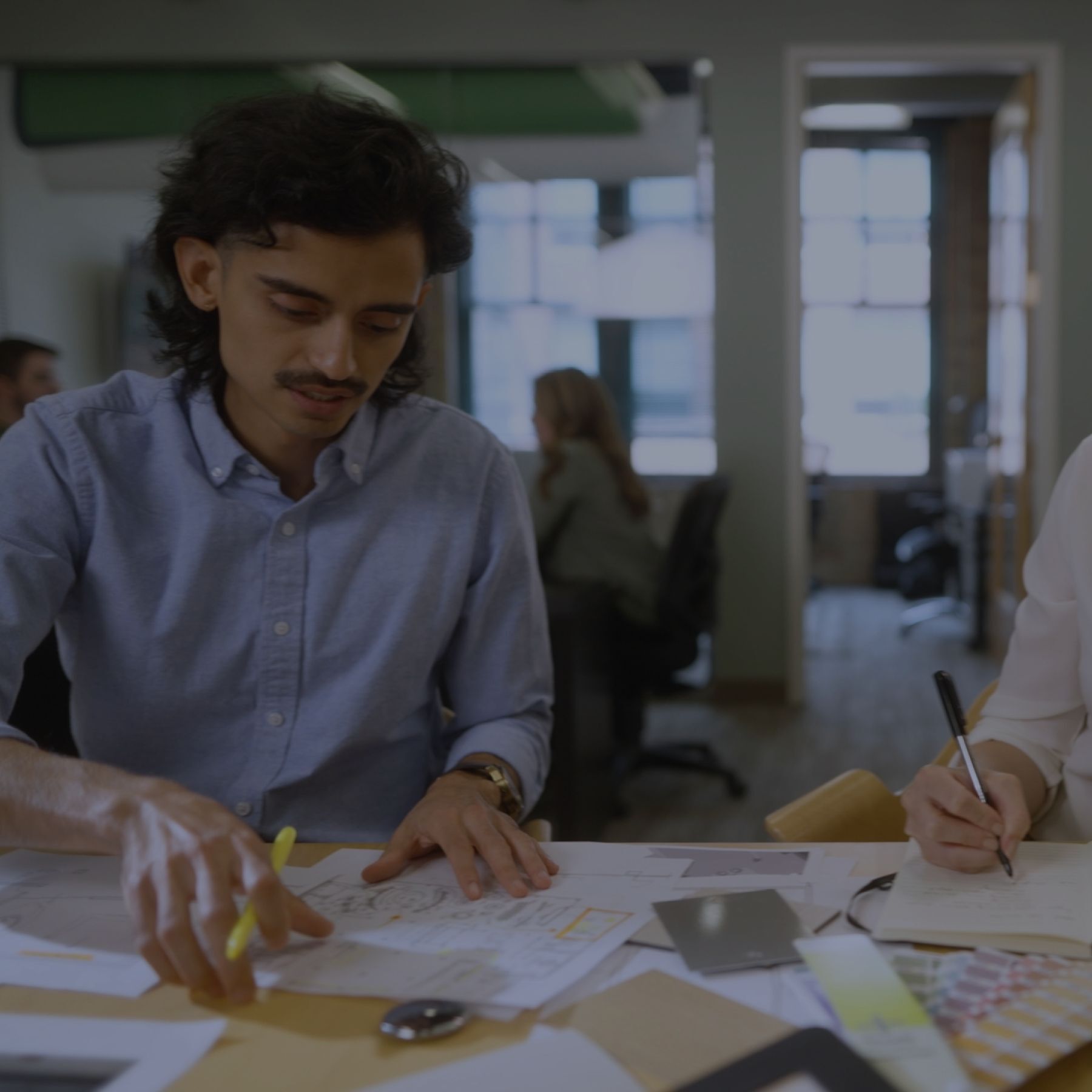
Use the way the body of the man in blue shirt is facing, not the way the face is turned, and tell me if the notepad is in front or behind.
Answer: in front

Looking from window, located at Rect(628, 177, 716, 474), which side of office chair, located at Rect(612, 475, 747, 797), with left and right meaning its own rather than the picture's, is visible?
right

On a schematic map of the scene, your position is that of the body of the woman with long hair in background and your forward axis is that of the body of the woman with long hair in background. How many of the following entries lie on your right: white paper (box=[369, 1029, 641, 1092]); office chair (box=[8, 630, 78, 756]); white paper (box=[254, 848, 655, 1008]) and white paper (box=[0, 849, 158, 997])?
0

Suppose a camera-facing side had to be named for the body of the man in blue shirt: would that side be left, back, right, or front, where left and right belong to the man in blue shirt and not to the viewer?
front

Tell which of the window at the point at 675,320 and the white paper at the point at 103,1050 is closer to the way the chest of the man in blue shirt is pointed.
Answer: the white paper

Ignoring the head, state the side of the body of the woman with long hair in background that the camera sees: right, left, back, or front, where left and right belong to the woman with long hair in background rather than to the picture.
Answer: left

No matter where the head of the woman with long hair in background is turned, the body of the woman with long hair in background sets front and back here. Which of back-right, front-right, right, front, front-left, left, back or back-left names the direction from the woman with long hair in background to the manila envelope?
left

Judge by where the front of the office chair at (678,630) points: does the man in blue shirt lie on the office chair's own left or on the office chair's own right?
on the office chair's own left
